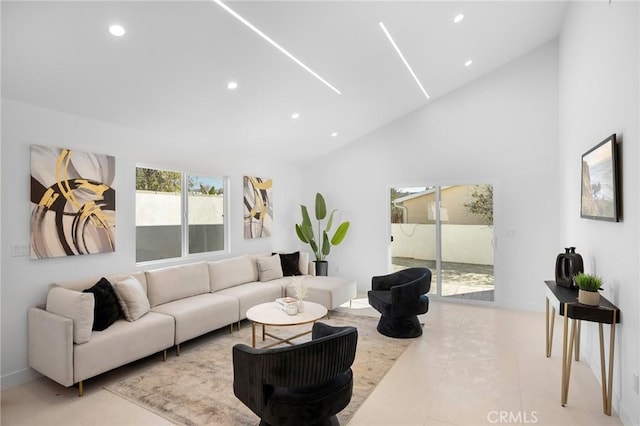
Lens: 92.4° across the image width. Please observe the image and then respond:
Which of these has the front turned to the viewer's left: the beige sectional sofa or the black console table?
the black console table

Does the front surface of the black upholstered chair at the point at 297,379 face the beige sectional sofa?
yes

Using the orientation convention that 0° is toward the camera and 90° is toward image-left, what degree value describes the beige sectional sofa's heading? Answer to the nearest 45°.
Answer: approximately 315°

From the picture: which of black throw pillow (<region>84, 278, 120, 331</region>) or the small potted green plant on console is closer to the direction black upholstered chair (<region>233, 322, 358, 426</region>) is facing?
the black throw pillow

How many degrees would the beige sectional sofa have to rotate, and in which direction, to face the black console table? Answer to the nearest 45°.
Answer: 0° — it already faces it

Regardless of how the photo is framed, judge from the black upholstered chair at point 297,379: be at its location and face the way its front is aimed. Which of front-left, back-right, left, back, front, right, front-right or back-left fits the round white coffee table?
front-right

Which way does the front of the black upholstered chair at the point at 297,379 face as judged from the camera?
facing away from the viewer and to the left of the viewer

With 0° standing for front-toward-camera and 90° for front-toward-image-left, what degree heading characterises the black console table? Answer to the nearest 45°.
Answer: approximately 90°

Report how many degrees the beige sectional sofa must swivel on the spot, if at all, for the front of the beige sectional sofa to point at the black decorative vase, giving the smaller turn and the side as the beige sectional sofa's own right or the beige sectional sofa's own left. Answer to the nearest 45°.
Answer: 0° — it already faces it

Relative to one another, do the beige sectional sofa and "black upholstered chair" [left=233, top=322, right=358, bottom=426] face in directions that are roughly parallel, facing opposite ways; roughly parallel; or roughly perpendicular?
roughly parallel, facing opposite ways

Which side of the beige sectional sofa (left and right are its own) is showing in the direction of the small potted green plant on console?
front

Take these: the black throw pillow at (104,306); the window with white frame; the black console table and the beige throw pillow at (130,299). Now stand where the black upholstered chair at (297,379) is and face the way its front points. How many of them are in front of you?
3

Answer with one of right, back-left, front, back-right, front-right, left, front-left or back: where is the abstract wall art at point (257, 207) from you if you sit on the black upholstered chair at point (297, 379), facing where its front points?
front-right

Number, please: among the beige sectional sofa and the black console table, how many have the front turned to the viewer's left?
1

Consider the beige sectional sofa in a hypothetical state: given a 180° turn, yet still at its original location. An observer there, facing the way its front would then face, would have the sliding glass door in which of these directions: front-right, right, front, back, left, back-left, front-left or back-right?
back-right

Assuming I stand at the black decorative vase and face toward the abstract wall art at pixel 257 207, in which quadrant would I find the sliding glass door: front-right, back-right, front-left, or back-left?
front-right

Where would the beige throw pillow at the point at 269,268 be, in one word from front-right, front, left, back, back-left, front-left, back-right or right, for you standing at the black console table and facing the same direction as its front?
front
